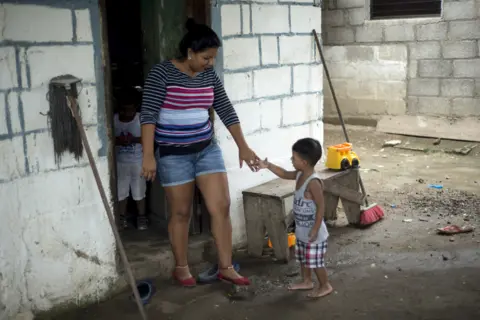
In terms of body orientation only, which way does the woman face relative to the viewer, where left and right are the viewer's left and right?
facing the viewer and to the right of the viewer

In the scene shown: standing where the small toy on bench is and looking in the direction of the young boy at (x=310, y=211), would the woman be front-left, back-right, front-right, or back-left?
front-right

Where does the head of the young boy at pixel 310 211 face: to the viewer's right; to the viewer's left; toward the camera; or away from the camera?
to the viewer's left

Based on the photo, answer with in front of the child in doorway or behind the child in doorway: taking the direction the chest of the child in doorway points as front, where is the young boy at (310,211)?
in front

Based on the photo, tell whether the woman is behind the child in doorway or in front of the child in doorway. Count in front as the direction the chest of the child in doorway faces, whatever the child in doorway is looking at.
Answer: in front

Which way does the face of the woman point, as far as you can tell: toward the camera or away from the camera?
toward the camera

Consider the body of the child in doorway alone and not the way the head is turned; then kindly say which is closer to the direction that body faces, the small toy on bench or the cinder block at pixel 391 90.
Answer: the small toy on bench

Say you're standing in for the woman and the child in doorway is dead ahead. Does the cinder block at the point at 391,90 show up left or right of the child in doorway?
right

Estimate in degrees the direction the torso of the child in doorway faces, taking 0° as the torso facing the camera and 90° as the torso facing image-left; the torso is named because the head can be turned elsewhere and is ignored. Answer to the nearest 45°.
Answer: approximately 0°

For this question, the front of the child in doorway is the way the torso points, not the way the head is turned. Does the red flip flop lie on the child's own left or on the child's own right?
on the child's own left

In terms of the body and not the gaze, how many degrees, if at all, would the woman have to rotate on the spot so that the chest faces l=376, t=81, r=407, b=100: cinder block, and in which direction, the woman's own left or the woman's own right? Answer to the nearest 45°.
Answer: approximately 90° to the woman's own left

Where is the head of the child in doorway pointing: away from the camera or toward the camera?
toward the camera
